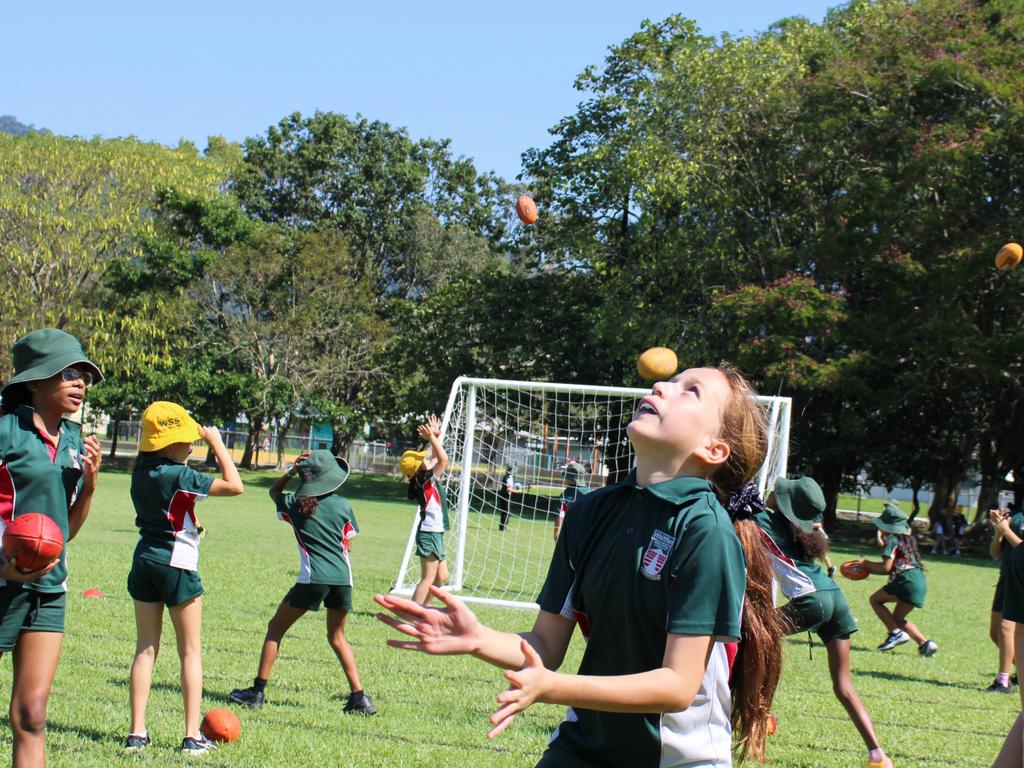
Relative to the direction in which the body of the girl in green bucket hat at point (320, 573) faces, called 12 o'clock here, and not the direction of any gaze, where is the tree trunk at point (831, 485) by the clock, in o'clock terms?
The tree trunk is roughly at 1 o'clock from the girl in green bucket hat.

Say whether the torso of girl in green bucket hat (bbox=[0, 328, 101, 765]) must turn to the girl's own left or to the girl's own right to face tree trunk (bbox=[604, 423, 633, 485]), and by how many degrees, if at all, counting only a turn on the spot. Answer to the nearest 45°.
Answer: approximately 90° to the girl's own left

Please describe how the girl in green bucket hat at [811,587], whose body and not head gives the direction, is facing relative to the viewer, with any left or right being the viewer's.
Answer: facing away from the viewer and to the left of the viewer

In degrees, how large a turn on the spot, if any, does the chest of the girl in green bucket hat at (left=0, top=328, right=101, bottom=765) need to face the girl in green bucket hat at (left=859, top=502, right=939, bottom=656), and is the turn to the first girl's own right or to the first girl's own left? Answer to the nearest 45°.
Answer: approximately 90° to the first girl's own left

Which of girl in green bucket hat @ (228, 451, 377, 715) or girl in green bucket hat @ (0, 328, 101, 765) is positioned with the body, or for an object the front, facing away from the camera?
girl in green bucket hat @ (228, 451, 377, 715)

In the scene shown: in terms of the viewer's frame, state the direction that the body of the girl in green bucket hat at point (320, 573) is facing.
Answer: away from the camera

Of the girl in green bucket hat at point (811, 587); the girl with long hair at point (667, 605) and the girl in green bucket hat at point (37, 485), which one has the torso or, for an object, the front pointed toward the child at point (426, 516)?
the girl in green bucket hat at point (811, 587)

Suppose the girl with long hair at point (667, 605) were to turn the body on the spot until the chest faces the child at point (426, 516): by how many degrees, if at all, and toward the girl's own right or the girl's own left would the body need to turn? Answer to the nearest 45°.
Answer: approximately 135° to the girl's own right

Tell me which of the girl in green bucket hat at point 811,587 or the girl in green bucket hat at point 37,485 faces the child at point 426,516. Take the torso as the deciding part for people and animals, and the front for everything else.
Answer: the girl in green bucket hat at point 811,587
